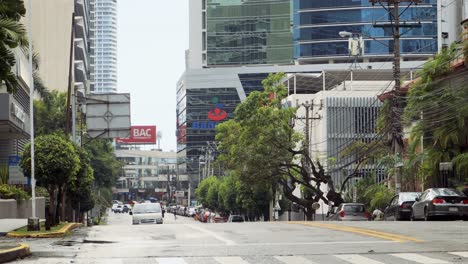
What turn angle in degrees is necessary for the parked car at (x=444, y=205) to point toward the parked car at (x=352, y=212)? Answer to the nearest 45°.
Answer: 0° — it already faces it

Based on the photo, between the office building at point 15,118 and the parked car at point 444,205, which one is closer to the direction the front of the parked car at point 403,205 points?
the office building
